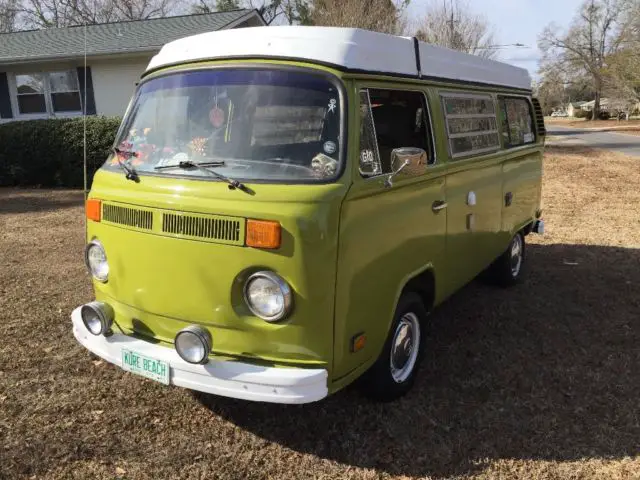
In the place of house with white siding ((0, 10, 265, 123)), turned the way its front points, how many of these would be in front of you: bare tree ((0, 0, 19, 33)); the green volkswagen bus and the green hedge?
2

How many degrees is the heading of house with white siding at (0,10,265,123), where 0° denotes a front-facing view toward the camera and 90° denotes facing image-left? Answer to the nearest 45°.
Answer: approximately 0°

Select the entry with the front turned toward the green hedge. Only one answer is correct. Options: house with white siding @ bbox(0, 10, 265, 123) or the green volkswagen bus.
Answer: the house with white siding

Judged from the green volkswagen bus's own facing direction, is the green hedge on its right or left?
on its right

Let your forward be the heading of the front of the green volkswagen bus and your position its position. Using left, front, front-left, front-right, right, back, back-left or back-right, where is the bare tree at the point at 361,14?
back-right

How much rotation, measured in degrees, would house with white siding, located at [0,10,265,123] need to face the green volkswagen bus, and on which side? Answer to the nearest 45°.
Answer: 0° — it already faces it

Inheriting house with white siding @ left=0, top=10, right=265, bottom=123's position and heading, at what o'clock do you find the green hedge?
The green hedge is roughly at 12 o'clock from the house with white siding.

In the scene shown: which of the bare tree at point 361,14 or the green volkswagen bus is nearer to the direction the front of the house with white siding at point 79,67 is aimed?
the green volkswagen bus

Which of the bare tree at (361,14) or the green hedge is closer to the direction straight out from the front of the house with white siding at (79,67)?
the green hedge
